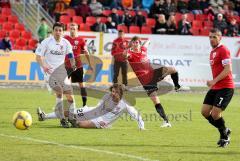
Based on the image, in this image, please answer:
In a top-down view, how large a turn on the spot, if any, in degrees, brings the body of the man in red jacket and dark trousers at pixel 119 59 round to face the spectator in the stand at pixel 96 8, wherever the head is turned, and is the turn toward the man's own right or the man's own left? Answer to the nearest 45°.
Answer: approximately 180°

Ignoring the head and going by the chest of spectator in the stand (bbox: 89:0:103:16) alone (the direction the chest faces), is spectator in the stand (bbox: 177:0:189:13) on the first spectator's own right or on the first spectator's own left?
on the first spectator's own left

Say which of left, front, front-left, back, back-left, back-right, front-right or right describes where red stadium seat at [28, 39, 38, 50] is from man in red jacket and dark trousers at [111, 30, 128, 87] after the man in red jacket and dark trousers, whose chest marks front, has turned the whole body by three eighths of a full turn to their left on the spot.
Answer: left

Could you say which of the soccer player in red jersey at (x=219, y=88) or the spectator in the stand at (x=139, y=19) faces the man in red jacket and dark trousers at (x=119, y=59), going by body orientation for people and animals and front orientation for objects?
the spectator in the stand

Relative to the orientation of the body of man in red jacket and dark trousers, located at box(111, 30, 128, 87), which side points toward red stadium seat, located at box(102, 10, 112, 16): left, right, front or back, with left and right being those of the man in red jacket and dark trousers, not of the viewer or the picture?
back

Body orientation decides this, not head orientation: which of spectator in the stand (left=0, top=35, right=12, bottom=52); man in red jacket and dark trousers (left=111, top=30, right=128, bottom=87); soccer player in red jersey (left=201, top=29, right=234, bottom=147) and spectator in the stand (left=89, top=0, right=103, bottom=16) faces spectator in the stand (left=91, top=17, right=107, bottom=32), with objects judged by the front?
spectator in the stand (left=89, top=0, right=103, bottom=16)

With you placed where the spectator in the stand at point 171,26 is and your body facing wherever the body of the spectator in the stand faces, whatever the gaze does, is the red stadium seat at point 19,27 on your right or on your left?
on your right
